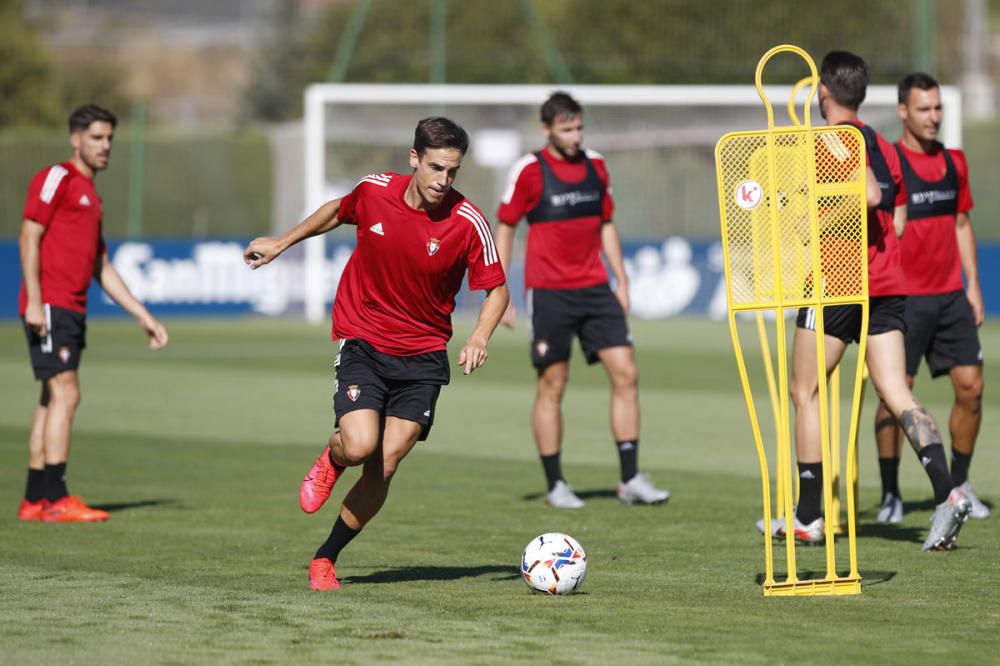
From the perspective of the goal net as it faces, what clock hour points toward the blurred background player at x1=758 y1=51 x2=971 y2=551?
The blurred background player is roughly at 12 o'clock from the goal net.

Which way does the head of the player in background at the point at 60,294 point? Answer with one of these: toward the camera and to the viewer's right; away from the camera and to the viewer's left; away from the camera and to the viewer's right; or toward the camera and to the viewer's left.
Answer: toward the camera and to the viewer's right

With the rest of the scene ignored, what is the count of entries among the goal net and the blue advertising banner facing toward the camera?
2

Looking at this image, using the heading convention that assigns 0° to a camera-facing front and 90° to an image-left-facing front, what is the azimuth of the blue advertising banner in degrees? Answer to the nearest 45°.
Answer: approximately 0°

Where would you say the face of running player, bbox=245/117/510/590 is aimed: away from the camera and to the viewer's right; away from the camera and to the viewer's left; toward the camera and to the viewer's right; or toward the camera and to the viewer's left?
toward the camera and to the viewer's right

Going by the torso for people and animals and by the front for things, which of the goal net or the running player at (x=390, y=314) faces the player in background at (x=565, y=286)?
the goal net

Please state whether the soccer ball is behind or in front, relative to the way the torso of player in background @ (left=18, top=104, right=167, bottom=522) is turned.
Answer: in front

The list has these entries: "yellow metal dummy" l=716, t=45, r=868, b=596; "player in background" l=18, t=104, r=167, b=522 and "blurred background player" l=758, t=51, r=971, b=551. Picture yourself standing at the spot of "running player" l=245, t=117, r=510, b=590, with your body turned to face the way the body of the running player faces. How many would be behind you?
1

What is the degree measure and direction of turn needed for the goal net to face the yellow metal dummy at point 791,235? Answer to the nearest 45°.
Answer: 0° — it already faces it

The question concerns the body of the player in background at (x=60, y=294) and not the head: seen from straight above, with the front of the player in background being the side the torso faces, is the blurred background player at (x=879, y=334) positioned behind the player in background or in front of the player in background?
in front
